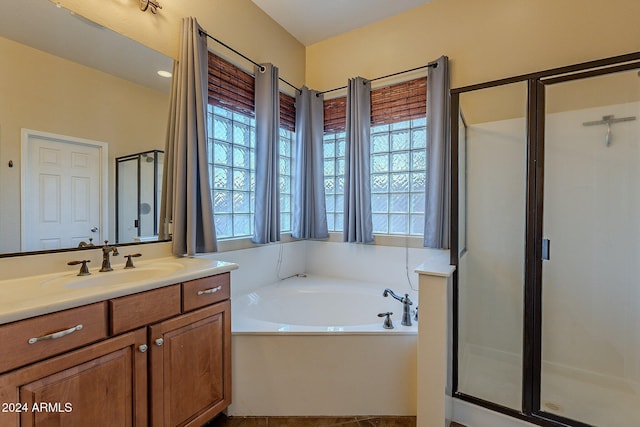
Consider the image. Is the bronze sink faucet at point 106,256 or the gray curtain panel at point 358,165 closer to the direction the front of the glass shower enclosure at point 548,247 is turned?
the bronze sink faucet

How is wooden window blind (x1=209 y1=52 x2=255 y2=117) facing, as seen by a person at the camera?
facing the viewer and to the right of the viewer

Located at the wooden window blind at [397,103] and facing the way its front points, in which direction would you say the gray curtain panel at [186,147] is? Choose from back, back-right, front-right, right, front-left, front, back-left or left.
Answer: front

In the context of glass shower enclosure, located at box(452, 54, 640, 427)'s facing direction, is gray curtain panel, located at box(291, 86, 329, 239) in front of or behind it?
behind

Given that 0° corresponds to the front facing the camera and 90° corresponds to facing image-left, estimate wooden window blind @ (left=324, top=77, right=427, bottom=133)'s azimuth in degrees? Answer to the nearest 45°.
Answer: approximately 45°

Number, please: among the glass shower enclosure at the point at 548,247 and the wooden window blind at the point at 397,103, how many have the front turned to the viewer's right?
0

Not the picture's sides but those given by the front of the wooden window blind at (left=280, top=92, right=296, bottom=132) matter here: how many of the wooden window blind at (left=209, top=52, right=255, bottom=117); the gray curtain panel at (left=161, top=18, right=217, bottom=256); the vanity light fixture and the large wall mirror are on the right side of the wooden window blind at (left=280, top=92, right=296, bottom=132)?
4

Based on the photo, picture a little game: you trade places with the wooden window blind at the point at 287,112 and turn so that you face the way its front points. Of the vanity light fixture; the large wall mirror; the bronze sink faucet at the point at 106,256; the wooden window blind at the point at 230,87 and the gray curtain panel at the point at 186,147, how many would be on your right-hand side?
5

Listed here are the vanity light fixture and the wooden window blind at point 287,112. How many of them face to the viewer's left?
0

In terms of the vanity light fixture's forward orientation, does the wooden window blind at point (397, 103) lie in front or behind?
in front

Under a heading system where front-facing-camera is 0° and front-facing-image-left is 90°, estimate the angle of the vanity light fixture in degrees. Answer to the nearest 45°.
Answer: approximately 315°
